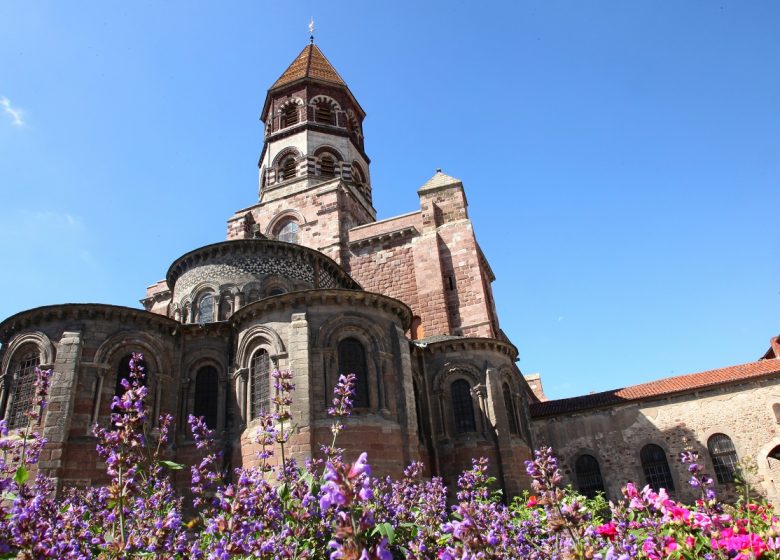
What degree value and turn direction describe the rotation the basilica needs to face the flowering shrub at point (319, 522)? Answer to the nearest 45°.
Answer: approximately 135° to its right

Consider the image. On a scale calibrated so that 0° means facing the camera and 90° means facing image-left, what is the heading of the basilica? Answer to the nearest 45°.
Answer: approximately 225°
